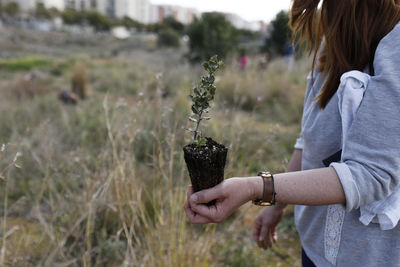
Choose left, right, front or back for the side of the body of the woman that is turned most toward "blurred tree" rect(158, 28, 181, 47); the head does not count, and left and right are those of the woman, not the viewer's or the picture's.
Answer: right

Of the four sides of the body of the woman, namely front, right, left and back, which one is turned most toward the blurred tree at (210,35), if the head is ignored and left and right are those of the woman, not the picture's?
right

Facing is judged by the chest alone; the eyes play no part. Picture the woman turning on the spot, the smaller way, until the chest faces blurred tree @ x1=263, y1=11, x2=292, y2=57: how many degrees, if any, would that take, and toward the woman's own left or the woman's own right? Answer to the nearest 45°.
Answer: approximately 90° to the woman's own right

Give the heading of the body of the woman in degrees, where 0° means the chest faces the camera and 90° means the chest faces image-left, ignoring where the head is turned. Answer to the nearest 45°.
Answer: approximately 90°

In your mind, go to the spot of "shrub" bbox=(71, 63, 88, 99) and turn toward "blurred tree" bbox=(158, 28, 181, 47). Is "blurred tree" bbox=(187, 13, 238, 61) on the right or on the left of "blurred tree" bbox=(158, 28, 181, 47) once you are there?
right

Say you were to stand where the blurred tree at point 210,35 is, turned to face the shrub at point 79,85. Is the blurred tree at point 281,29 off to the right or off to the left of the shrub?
left

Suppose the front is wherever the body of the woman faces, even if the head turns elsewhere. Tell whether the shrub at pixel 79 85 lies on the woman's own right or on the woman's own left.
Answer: on the woman's own right
